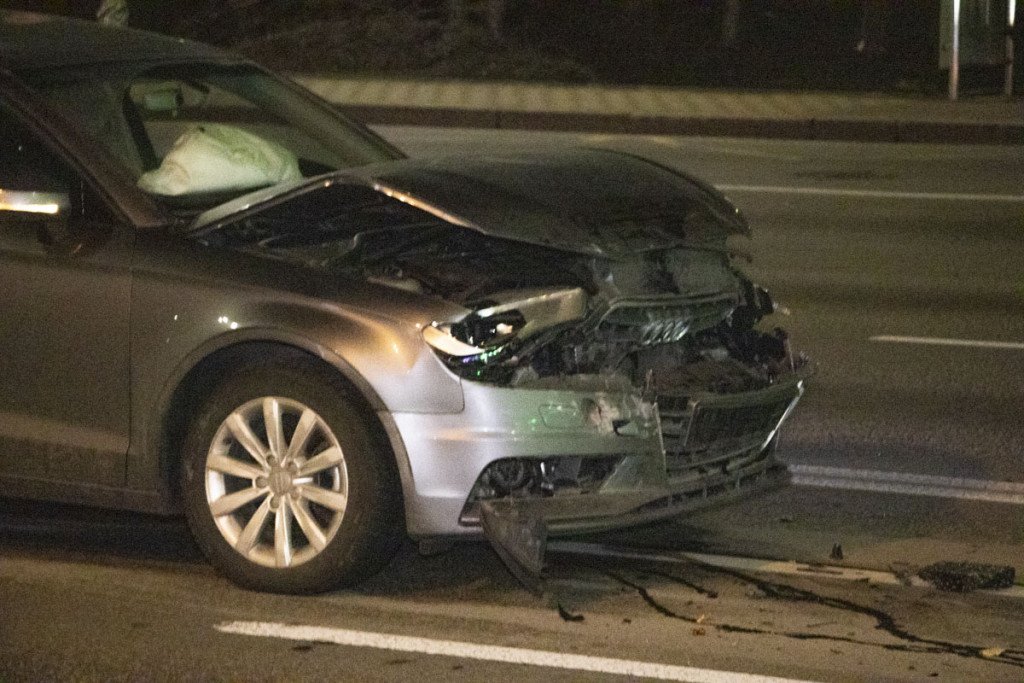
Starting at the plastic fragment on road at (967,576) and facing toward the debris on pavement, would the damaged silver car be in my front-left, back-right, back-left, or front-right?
front-right

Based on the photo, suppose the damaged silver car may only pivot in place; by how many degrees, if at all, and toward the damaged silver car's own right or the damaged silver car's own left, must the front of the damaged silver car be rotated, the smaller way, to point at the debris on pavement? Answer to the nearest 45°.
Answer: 0° — it already faces it

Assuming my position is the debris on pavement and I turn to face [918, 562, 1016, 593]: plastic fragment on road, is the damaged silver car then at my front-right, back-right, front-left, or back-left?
back-left

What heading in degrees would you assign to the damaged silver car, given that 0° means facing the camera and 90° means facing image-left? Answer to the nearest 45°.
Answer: approximately 315°

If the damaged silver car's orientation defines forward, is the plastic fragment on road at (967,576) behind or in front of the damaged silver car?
in front
